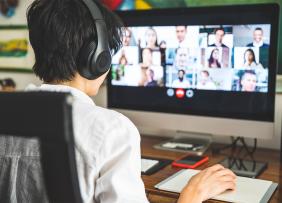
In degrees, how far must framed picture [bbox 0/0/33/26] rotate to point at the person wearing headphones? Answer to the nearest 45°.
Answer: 0° — it already faces them

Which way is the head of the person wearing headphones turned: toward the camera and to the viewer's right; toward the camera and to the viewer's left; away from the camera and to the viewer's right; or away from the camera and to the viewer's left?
away from the camera and to the viewer's right

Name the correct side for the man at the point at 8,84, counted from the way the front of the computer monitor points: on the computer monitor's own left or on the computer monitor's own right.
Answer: on the computer monitor's own right

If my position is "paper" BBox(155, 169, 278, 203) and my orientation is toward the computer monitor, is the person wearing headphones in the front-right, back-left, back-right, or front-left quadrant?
back-left

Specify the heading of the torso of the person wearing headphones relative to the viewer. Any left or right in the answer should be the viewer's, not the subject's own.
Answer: facing away from the viewer and to the right of the viewer

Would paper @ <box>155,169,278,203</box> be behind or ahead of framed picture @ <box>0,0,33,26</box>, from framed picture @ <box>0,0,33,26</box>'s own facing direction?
ahead

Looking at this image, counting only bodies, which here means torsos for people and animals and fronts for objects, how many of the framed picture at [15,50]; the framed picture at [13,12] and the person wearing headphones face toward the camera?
2

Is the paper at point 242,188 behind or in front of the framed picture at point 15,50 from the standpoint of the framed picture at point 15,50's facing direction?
in front

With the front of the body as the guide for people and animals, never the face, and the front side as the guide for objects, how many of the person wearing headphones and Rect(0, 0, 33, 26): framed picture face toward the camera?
1

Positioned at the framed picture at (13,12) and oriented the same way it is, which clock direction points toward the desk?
The desk is roughly at 11 o'clock from the framed picture.
